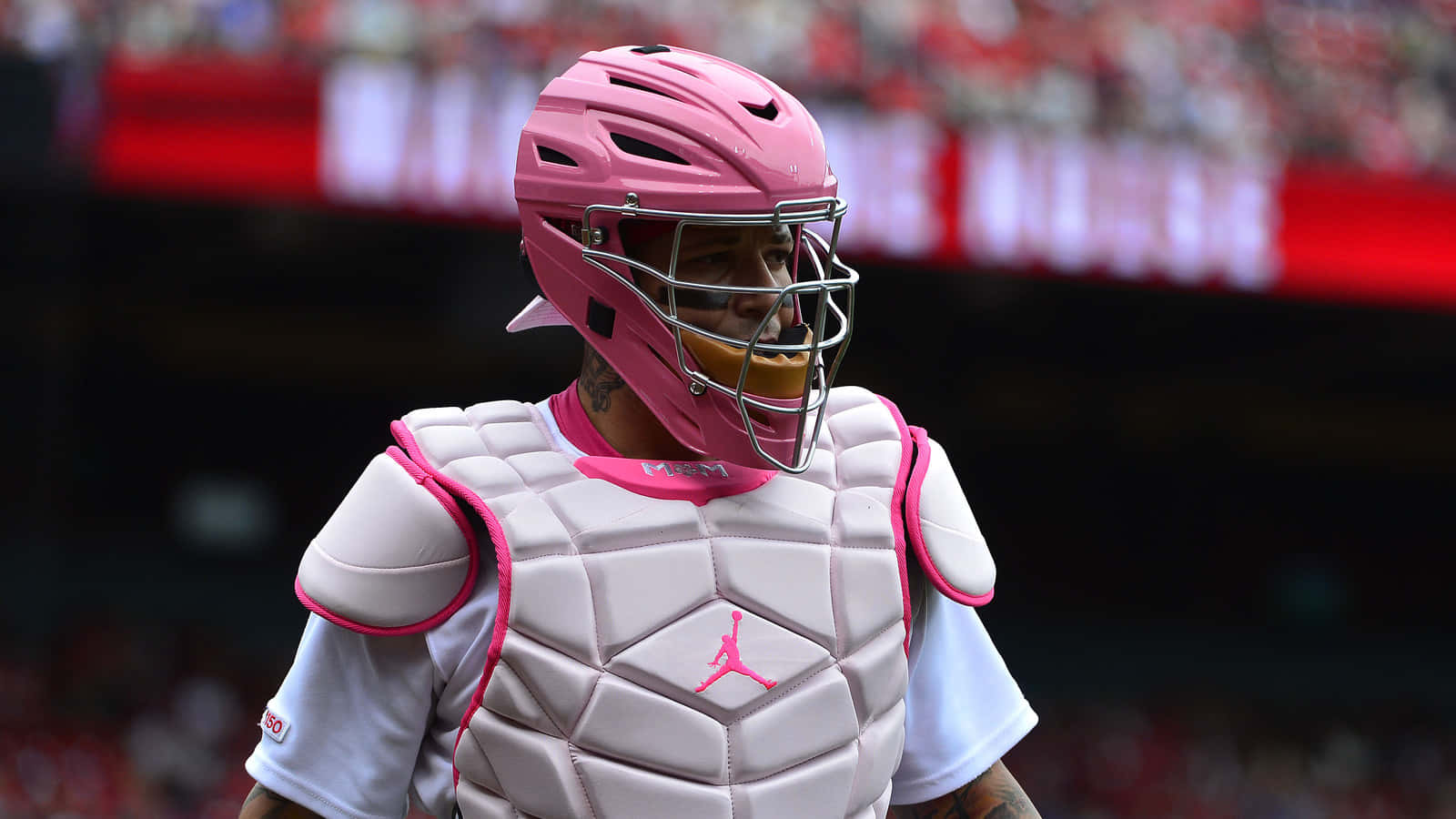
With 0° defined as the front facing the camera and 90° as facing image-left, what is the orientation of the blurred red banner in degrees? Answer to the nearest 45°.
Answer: approximately 0°
